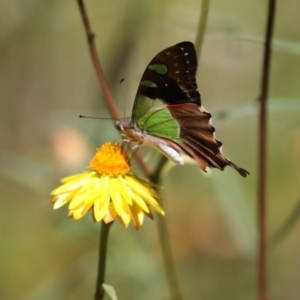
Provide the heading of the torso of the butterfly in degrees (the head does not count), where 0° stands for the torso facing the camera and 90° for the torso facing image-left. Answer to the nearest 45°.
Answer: approximately 90°
